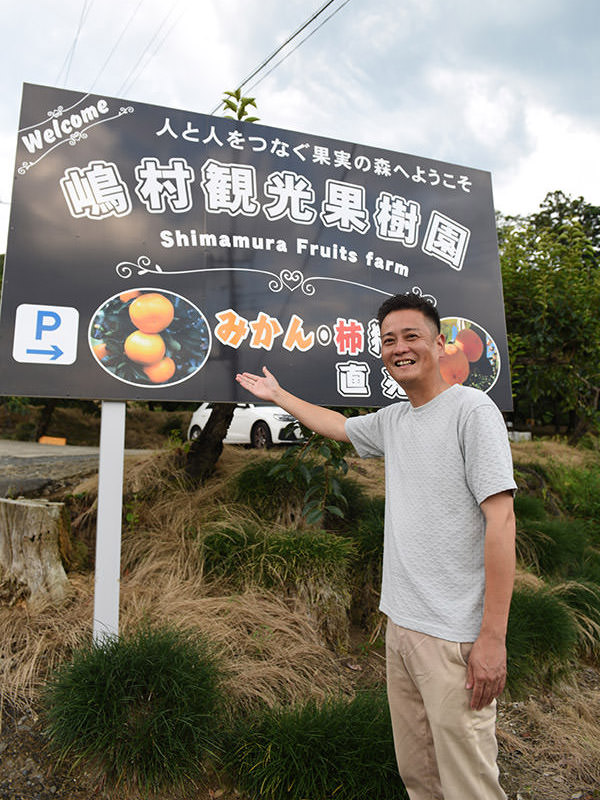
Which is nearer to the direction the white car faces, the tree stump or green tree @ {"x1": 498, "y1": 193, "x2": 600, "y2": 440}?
the green tree

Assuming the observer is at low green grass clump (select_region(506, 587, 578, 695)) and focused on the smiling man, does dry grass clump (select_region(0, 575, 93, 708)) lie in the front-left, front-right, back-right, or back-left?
front-right

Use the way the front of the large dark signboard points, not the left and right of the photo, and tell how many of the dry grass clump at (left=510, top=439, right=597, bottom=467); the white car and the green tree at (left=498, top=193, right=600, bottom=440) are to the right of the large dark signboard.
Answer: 0

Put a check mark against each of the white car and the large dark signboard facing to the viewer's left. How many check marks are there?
0

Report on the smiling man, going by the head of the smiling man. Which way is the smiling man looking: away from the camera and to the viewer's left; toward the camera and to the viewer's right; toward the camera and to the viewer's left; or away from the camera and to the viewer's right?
toward the camera and to the viewer's left

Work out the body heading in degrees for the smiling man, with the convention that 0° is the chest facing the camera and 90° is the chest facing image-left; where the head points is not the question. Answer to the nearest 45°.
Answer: approximately 45°

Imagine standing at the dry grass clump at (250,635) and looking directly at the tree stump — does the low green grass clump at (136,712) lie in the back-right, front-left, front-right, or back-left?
front-left

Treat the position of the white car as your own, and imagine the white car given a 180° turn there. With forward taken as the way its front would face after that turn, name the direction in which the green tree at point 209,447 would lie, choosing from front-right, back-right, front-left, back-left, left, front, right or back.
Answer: back-left

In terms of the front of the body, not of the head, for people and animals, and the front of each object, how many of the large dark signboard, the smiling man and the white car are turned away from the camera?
0

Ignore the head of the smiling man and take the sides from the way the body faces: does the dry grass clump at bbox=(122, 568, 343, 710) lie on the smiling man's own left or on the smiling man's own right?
on the smiling man's own right

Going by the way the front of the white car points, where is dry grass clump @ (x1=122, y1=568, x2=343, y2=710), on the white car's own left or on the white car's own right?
on the white car's own right

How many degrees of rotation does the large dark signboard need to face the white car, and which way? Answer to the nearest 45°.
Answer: approximately 135° to its left

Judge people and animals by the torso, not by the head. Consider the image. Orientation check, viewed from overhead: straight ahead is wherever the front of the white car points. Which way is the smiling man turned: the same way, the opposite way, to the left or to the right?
to the right

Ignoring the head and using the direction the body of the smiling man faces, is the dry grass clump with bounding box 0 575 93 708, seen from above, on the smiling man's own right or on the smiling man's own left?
on the smiling man's own right

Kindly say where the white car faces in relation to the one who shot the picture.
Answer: facing the viewer and to the right of the viewer

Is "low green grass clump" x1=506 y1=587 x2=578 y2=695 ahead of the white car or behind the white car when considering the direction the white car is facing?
ahead
